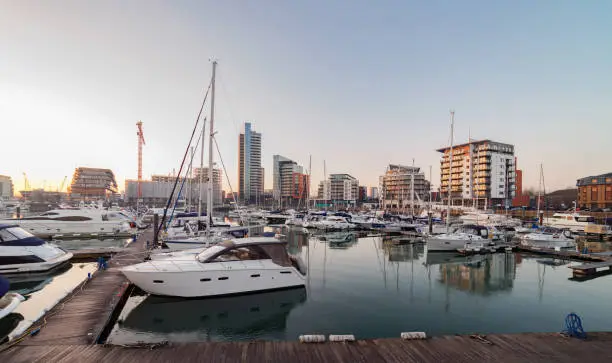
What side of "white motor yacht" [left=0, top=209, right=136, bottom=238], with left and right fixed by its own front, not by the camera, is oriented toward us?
left

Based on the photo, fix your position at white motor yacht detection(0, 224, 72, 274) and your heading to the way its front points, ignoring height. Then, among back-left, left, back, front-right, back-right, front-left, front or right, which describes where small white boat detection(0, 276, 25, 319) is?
right

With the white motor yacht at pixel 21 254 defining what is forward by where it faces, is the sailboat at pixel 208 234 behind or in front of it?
in front

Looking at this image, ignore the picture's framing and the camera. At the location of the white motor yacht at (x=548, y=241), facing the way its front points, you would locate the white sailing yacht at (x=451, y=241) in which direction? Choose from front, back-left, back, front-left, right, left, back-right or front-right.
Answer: front-left

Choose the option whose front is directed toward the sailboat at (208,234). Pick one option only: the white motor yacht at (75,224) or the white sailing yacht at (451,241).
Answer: the white sailing yacht at (451,241)

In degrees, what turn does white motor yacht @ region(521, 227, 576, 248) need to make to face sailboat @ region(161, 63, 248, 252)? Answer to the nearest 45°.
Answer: approximately 45° to its left

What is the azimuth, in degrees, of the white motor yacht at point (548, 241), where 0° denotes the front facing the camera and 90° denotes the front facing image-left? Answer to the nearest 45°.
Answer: approximately 90°

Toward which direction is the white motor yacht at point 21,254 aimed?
to the viewer's right

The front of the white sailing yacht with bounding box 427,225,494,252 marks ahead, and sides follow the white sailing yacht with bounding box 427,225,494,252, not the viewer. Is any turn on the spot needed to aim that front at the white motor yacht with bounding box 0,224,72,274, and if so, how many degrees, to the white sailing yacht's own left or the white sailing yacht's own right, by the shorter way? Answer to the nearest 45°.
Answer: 0° — it already faces it
